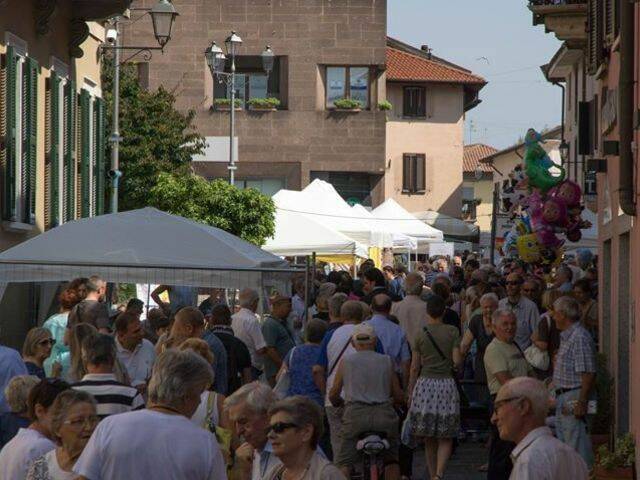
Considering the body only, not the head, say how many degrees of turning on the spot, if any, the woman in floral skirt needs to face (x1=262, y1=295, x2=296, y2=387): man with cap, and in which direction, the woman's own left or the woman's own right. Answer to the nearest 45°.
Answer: approximately 90° to the woman's own left

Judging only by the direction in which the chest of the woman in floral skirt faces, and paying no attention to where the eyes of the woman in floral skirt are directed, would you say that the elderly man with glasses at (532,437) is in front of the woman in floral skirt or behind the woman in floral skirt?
behind

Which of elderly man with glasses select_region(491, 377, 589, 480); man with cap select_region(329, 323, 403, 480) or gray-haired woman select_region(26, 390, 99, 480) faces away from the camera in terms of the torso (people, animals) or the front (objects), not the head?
the man with cap

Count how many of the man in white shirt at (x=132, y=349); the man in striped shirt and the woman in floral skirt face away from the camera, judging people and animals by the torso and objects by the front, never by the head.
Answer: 2

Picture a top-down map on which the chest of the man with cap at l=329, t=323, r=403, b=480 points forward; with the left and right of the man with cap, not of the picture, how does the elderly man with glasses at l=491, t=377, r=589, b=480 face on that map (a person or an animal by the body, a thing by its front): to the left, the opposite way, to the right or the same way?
to the left

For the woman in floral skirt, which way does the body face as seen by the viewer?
away from the camera

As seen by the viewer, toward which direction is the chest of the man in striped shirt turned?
away from the camera

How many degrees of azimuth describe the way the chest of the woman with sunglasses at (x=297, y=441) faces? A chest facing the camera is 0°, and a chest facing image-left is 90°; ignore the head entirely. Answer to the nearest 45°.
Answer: approximately 45°

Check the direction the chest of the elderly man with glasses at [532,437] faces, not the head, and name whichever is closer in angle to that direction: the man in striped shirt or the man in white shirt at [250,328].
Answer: the man in striped shirt

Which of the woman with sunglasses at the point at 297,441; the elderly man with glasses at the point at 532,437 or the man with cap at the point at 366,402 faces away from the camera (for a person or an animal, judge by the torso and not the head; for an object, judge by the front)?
the man with cap

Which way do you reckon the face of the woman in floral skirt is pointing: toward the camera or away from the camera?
away from the camera

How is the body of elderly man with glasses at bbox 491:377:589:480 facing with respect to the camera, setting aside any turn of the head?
to the viewer's left

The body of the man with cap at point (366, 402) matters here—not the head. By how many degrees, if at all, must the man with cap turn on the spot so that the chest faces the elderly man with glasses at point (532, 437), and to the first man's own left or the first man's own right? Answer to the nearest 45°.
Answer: approximately 180°

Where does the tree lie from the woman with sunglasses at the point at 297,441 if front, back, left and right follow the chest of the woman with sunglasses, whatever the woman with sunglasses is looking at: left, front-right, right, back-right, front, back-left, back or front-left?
back-right
